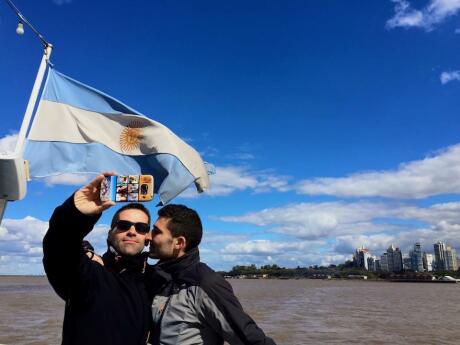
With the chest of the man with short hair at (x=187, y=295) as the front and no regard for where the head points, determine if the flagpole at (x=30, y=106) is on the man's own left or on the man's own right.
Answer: on the man's own right

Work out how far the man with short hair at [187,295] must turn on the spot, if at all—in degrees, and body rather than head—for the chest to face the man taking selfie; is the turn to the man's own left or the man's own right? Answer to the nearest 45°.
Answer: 0° — they already face them

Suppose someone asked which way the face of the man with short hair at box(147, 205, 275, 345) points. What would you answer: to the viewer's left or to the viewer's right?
to the viewer's left

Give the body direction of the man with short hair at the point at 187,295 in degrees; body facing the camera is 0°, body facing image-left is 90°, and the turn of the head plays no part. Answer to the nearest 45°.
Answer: approximately 45°
